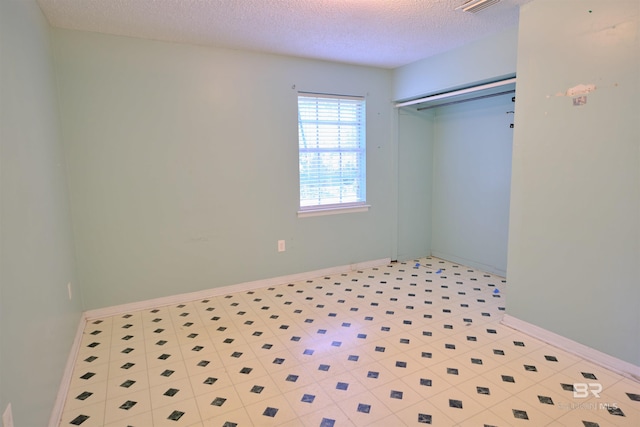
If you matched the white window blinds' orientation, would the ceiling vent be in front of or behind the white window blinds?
in front

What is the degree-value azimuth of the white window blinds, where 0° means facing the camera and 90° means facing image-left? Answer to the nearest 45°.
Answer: approximately 315°
